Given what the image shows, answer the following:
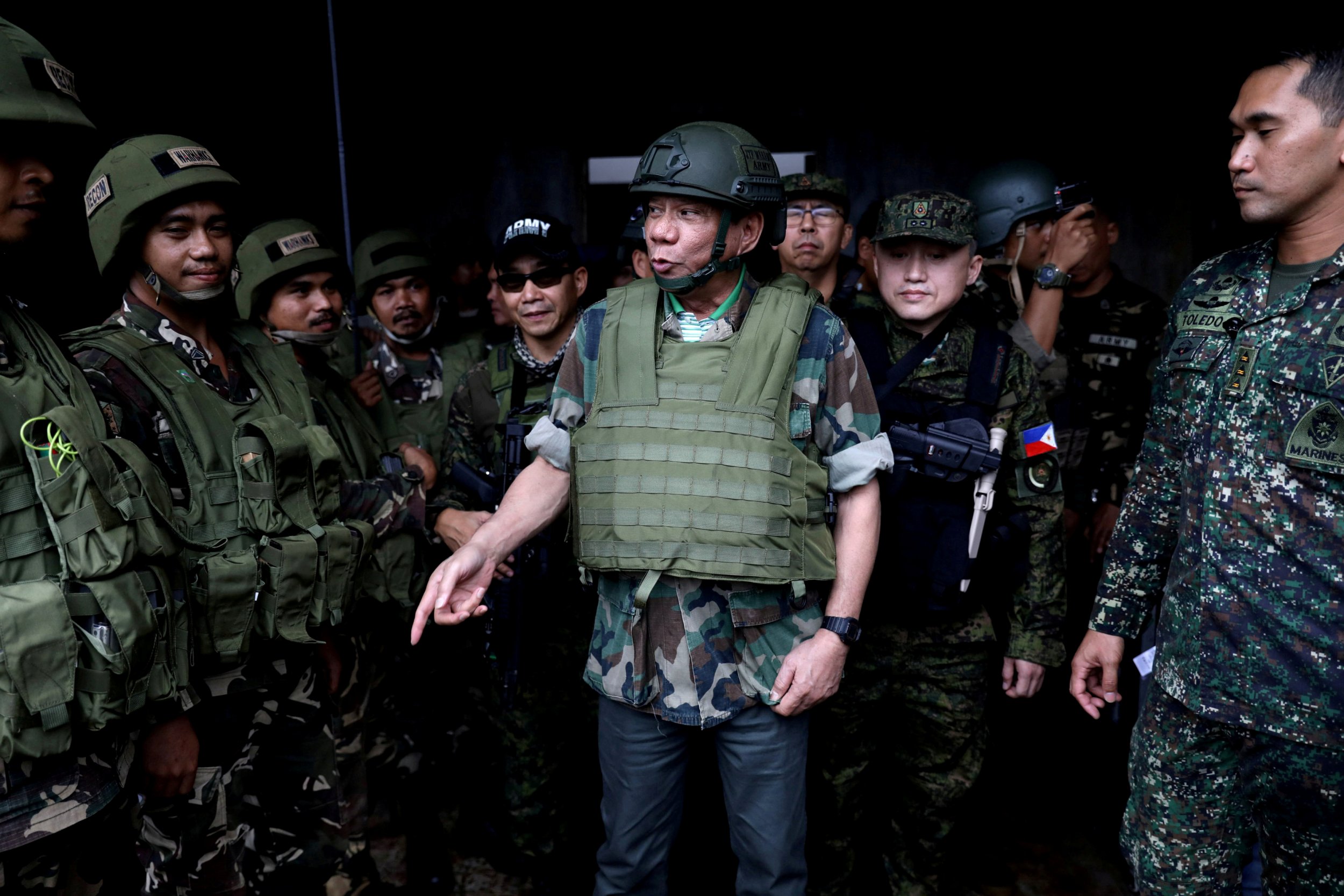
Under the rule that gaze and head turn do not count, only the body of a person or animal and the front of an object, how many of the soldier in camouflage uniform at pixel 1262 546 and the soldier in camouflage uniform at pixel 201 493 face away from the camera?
0

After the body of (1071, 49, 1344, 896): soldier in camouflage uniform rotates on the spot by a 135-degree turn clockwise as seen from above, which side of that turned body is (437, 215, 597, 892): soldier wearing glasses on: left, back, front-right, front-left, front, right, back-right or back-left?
left

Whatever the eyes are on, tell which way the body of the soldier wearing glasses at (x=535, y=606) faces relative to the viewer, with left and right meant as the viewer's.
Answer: facing the viewer

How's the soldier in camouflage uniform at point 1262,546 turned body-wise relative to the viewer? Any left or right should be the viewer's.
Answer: facing the viewer and to the left of the viewer

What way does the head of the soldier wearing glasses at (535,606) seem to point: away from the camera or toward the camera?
toward the camera

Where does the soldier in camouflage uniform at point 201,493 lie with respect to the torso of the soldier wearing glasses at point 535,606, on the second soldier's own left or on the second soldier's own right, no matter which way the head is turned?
on the second soldier's own right

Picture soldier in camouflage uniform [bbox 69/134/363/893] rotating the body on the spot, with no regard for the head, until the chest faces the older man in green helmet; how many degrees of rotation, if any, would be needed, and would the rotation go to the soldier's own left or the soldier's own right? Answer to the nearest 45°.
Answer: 0° — they already face them

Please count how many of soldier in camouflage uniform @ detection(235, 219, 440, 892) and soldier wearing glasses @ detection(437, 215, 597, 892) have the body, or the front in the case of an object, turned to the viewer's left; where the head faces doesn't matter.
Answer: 0

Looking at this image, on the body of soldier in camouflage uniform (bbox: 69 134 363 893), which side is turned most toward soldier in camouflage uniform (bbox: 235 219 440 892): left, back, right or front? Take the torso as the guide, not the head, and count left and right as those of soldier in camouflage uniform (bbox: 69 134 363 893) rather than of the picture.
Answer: left

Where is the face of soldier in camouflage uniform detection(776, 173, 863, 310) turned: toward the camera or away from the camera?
toward the camera

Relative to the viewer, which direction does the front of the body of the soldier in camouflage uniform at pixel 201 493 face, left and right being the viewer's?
facing the viewer and to the right of the viewer

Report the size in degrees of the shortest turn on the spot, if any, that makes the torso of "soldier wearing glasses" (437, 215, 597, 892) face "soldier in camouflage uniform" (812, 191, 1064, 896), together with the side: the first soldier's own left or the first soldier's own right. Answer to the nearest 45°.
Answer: approximately 45° to the first soldier's own left

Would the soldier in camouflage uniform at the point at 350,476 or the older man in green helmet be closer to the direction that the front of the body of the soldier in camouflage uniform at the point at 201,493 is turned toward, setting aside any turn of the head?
the older man in green helmet

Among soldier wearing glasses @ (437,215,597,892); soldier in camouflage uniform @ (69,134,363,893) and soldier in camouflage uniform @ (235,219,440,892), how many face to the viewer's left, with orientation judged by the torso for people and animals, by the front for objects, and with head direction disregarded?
0

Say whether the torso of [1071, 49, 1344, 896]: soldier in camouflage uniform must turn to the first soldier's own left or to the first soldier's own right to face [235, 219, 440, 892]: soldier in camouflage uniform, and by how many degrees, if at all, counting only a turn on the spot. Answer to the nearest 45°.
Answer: approximately 45° to the first soldier's own right

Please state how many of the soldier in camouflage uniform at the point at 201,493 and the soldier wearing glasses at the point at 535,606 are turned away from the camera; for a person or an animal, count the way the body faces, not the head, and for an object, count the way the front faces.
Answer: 0

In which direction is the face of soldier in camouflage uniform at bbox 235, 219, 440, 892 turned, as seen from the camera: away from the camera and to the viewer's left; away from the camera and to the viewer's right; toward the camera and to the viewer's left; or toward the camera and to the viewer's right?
toward the camera and to the viewer's right

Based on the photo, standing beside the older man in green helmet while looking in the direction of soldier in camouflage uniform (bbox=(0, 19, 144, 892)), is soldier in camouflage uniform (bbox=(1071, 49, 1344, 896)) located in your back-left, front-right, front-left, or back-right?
back-left

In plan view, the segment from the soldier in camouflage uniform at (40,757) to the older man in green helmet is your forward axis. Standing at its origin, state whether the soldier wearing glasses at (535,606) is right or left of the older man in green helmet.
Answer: left
